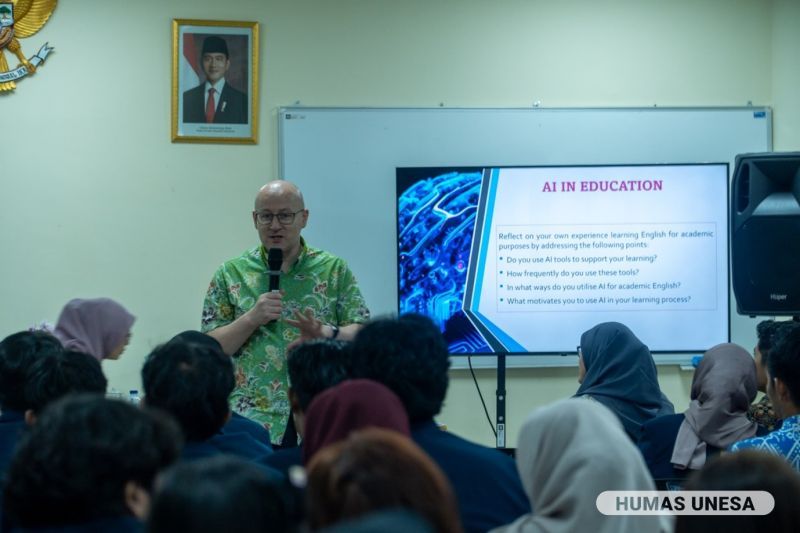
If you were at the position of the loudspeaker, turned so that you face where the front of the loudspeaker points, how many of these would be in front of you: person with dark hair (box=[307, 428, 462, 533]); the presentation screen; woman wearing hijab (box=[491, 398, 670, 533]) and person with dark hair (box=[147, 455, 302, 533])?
3

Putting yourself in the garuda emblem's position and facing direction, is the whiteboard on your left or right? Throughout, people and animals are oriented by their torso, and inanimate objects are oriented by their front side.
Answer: on your left

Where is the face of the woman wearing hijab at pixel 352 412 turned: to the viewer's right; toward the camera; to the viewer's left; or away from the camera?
away from the camera

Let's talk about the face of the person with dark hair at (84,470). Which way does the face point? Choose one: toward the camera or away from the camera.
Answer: away from the camera

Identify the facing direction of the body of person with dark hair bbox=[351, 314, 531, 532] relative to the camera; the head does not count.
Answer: away from the camera

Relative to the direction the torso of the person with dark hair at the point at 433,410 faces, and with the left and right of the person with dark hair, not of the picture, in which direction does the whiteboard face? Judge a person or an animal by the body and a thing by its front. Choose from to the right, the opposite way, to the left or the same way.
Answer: the opposite way

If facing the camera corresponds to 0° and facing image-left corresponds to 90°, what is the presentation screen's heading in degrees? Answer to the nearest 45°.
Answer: approximately 0°

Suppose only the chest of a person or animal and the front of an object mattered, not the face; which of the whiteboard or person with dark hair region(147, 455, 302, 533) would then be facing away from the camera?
the person with dark hair

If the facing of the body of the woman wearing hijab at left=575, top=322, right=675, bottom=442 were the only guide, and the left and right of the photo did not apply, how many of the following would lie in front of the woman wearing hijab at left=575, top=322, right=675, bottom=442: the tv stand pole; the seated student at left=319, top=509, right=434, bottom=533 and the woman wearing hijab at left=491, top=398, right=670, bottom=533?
1

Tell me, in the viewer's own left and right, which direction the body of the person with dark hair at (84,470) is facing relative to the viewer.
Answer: facing away from the viewer and to the right of the viewer

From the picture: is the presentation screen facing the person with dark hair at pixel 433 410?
yes

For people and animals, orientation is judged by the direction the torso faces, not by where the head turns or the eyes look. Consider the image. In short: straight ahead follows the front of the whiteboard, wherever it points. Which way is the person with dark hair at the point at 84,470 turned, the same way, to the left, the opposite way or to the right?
the opposite way
